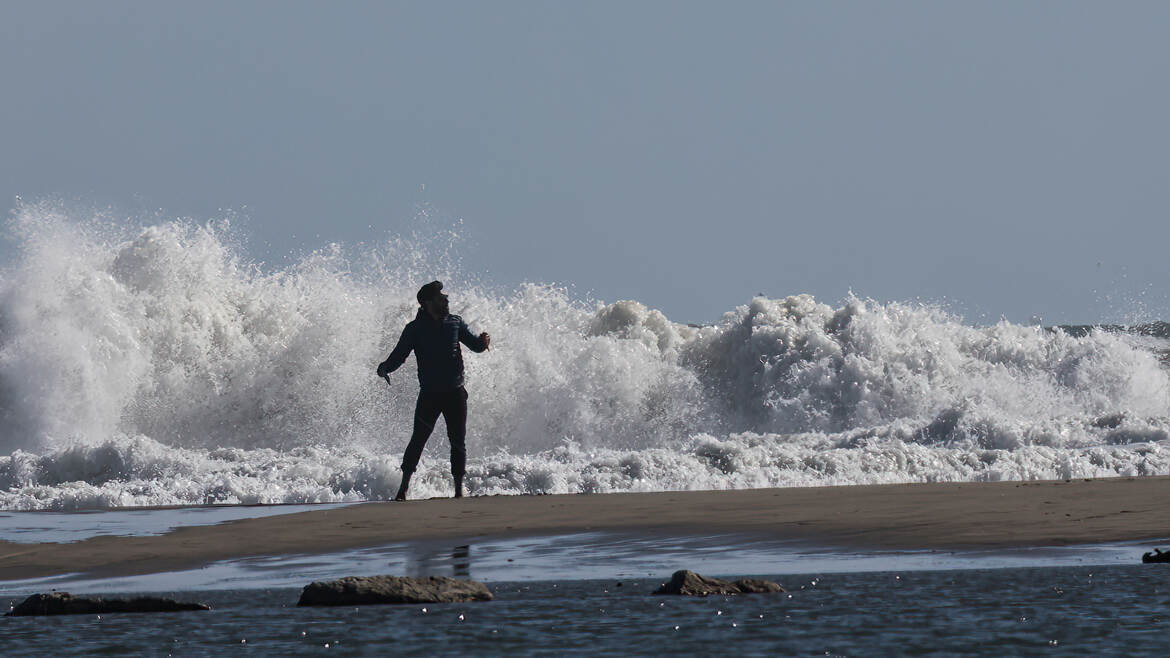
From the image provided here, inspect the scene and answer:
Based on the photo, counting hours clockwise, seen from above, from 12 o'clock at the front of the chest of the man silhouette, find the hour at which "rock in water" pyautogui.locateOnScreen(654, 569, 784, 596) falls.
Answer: The rock in water is roughly at 1 o'clock from the man silhouette.

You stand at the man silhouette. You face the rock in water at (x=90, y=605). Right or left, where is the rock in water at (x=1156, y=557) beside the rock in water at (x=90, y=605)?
left

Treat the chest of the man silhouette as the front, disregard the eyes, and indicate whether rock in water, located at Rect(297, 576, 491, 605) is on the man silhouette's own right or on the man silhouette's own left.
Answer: on the man silhouette's own right

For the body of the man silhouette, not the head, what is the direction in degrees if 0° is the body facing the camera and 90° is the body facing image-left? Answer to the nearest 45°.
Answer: approximately 315°

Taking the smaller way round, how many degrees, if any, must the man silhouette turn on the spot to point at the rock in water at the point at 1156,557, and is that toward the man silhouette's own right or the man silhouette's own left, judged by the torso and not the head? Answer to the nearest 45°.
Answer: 0° — they already face it

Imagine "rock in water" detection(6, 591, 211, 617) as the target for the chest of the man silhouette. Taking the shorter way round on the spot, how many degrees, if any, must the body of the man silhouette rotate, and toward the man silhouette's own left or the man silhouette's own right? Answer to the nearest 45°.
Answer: approximately 45° to the man silhouette's own right
